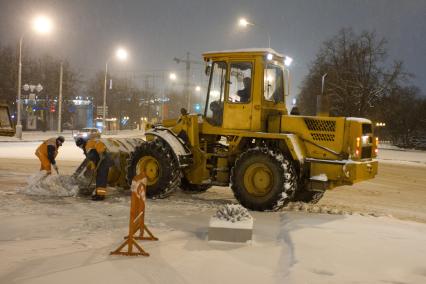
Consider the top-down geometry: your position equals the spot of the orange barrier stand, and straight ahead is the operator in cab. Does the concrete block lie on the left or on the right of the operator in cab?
right

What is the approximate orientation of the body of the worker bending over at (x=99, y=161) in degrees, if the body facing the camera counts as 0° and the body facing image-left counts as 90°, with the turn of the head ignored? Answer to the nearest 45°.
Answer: approximately 90°

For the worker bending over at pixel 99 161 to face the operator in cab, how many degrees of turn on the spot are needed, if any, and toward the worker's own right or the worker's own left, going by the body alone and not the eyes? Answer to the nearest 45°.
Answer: approximately 180°

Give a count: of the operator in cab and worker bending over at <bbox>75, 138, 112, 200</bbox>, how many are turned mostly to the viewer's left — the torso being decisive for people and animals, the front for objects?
2

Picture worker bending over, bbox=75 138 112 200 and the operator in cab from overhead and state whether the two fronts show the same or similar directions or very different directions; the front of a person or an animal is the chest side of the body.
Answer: same or similar directions

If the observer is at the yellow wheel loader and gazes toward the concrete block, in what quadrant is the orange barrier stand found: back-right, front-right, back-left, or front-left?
front-right

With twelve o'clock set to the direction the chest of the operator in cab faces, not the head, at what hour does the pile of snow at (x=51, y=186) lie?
The pile of snow is roughly at 12 o'clock from the operator in cab.

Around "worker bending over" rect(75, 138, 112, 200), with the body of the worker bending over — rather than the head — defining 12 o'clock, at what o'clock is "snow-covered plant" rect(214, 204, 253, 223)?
The snow-covered plant is roughly at 8 o'clock from the worker bending over.

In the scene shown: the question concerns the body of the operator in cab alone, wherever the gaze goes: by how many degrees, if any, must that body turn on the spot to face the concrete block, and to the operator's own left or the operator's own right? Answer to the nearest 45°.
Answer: approximately 90° to the operator's own left

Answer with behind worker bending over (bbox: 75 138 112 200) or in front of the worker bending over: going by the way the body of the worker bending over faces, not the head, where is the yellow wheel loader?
behind

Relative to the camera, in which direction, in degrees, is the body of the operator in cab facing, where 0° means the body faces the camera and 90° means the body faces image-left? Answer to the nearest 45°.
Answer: approximately 90°
